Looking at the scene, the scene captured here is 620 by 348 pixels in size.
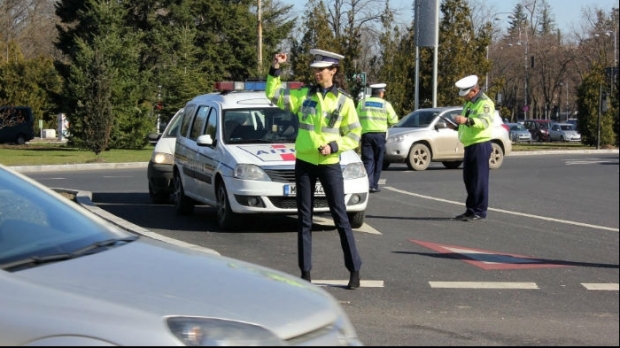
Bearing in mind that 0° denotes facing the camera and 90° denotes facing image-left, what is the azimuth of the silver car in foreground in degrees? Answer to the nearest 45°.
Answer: approximately 315°

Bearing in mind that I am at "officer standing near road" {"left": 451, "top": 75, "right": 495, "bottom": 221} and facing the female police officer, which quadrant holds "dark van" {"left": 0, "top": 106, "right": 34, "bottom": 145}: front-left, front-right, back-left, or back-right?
back-right

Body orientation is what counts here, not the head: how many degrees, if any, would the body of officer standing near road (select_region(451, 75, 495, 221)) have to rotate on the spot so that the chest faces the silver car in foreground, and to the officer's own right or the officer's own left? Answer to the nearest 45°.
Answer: approximately 90° to the officer's own left

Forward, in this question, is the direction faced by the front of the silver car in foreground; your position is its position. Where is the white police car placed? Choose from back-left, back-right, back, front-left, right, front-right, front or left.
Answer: back-left

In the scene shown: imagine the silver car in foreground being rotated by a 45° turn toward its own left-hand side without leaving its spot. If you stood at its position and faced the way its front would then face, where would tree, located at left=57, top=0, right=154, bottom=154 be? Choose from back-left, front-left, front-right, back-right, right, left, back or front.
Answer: left

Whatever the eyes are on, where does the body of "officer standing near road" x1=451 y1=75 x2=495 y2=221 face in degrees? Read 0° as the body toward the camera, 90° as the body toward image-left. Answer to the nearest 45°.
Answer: approximately 90°

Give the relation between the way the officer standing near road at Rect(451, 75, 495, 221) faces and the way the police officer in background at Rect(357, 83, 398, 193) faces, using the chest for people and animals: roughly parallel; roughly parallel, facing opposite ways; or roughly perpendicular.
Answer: roughly perpendicular
